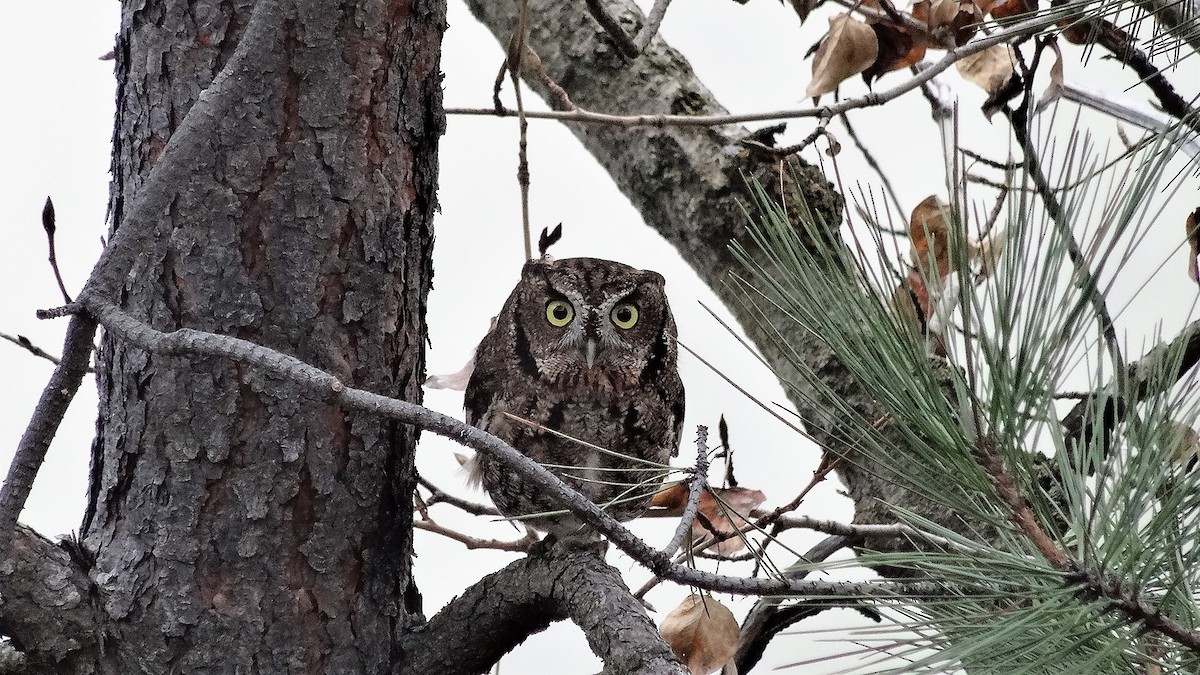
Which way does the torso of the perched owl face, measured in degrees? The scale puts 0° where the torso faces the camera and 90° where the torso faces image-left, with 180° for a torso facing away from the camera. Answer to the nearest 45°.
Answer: approximately 0°

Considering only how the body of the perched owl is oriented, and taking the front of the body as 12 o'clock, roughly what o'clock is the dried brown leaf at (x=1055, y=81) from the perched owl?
The dried brown leaf is roughly at 10 o'clock from the perched owl.
